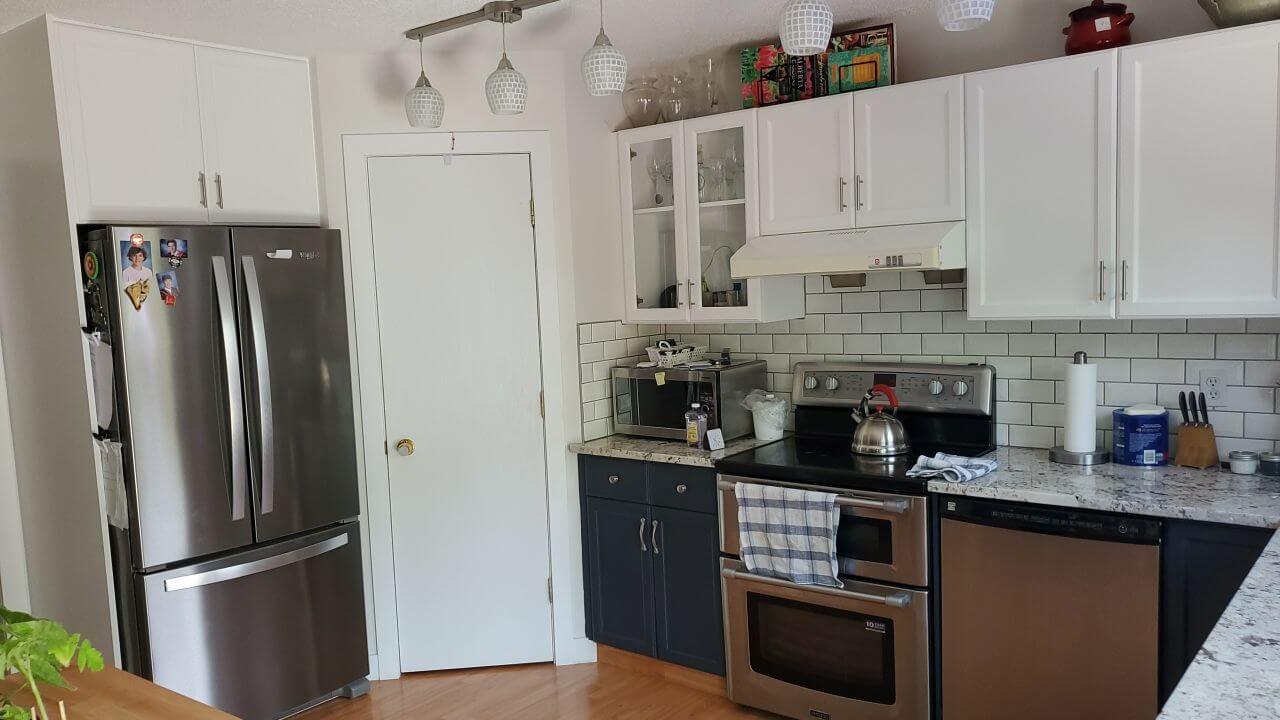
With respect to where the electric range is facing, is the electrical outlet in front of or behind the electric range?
behind

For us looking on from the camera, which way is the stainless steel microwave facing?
facing the viewer and to the left of the viewer

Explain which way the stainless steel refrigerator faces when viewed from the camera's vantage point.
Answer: facing the viewer and to the right of the viewer

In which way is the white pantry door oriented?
toward the camera

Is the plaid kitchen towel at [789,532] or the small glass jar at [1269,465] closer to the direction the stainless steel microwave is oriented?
the plaid kitchen towel

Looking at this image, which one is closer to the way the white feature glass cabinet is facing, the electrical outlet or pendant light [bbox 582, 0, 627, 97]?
the pendant light

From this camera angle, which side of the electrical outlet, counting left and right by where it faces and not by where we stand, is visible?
front

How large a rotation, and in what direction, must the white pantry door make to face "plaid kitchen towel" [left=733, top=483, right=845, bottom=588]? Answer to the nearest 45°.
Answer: approximately 45° to its left

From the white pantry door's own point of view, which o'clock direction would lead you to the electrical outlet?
The electrical outlet is roughly at 10 o'clock from the white pantry door.
